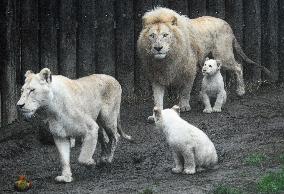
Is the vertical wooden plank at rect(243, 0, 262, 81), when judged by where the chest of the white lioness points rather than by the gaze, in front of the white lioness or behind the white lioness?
behind

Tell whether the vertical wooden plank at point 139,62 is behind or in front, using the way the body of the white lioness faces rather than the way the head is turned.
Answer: behind

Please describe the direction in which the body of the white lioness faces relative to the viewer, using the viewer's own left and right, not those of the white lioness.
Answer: facing the viewer and to the left of the viewer

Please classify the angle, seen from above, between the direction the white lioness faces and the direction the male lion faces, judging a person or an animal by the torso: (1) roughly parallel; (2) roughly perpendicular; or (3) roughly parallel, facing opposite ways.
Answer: roughly parallel

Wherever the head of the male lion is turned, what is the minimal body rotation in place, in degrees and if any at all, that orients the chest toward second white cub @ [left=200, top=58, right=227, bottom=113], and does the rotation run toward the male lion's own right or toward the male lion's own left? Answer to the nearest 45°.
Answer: approximately 135° to the male lion's own left

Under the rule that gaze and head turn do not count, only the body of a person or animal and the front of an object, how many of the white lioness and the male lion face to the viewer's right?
0

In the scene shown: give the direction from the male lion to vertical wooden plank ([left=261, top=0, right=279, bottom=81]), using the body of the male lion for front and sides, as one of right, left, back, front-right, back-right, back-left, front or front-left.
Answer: back

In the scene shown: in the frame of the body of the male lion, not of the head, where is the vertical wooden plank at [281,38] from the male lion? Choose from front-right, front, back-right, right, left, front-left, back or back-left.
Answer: back

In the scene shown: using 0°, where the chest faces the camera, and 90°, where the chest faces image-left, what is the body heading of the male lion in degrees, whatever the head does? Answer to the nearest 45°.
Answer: approximately 45°

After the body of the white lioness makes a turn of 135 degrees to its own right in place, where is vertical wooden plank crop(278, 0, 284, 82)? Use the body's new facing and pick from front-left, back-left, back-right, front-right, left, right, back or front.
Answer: front-right

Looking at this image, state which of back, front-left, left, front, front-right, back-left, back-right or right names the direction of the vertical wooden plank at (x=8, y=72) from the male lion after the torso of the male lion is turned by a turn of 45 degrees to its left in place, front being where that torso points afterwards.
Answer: right

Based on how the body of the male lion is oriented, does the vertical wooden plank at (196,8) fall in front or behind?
behind
